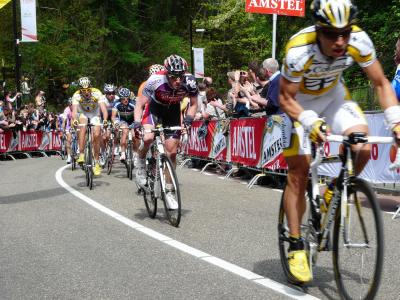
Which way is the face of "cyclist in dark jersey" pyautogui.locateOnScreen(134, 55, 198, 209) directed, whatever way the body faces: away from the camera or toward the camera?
toward the camera

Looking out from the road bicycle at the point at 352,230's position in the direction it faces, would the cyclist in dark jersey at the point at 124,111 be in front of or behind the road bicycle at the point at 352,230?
behind

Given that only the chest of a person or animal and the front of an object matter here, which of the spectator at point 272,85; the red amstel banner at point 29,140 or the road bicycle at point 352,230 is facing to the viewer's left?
the spectator

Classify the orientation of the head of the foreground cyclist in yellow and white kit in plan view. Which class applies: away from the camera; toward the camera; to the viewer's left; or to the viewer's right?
toward the camera

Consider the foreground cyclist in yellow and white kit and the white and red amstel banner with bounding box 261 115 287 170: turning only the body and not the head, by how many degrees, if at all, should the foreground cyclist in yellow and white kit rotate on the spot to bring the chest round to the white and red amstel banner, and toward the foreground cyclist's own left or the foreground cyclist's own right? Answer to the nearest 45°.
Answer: approximately 135° to the foreground cyclist's own left

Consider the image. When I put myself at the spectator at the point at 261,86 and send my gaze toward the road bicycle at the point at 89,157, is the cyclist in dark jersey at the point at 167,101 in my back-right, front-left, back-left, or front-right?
front-left

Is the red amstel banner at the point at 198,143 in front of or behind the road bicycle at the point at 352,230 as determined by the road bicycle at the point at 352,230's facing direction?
behind

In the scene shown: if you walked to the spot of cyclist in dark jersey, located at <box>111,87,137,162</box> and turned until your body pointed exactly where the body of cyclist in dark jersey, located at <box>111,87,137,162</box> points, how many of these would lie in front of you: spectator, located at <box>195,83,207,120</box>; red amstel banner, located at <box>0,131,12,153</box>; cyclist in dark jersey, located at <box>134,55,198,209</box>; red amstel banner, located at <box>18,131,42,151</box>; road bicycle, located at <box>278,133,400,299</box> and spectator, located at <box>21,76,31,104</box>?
2

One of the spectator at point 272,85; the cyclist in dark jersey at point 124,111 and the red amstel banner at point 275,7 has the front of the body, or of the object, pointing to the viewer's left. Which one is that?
the spectator

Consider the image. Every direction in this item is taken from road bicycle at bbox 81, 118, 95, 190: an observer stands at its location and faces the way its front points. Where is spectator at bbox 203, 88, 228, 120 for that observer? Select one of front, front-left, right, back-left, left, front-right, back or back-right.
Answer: back-left

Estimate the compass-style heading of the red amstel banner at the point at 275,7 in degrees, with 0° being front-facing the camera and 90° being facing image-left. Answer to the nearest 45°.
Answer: approximately 0°

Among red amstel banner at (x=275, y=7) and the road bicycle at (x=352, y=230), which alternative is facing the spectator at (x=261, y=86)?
the red amstel banner

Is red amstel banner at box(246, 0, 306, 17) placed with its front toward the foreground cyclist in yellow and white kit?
yes

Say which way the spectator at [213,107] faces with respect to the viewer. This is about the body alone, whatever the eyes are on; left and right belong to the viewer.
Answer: facing the viewer and to the left of the viewer

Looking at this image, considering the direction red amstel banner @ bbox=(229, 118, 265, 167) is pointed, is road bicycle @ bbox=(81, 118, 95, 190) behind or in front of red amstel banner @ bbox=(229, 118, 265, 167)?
in front

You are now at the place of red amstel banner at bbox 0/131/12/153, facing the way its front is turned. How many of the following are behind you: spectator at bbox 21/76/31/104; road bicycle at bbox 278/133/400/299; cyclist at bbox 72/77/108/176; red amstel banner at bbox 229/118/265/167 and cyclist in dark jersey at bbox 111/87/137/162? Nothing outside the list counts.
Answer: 1

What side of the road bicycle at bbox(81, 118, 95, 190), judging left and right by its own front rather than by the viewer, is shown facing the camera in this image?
front

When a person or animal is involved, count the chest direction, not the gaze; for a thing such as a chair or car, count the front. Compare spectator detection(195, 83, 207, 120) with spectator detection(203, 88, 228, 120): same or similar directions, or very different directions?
same or similar directions

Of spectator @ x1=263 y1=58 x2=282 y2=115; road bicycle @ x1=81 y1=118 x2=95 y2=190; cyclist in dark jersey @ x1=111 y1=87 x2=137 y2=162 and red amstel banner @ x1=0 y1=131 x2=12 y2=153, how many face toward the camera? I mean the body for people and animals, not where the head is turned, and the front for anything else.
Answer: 3
